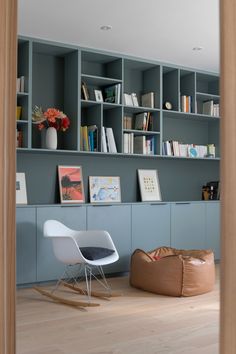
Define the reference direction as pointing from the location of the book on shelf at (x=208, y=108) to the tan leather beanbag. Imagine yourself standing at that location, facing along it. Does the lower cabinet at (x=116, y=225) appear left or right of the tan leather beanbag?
right

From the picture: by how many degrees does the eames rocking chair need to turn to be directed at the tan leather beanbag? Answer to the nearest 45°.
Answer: approximately 45° to its left

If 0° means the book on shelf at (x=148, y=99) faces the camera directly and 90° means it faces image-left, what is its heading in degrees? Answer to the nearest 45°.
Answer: approximately 315°

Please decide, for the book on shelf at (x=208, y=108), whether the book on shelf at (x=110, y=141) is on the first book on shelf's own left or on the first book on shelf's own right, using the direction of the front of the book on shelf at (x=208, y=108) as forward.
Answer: on the first book on shelf's own right
